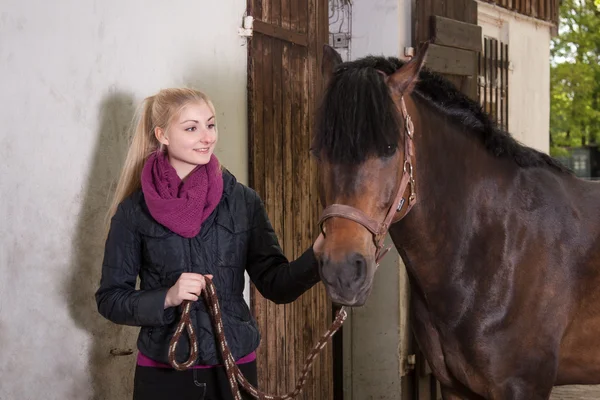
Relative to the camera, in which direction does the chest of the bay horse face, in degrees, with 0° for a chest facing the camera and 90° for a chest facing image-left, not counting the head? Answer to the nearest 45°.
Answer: approximately 45°

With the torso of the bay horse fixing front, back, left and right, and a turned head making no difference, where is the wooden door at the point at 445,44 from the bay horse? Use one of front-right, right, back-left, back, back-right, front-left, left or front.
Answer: back-right

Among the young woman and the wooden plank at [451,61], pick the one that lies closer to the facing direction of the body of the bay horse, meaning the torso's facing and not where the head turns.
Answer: the young woman

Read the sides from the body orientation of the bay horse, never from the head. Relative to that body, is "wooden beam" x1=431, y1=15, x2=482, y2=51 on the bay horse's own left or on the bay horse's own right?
on the bay horse's own right

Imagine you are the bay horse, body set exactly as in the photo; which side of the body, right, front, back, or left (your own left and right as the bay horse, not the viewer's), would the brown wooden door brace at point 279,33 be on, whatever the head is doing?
right

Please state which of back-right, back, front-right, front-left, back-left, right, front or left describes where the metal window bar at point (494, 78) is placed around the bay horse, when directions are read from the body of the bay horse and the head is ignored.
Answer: back-right

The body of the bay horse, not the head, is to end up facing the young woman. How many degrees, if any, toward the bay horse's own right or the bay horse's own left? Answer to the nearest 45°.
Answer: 0° — it already faces them

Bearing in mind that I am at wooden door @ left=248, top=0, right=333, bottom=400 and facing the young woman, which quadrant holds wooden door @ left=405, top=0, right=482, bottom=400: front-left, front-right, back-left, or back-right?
back-left

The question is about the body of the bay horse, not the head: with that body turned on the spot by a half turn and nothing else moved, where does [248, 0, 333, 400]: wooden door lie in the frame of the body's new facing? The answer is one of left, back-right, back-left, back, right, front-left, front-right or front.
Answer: left

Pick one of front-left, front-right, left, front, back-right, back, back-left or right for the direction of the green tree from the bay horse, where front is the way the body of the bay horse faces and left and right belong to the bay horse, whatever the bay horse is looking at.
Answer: back-right

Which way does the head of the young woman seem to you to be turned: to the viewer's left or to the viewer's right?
to the viewer's right
